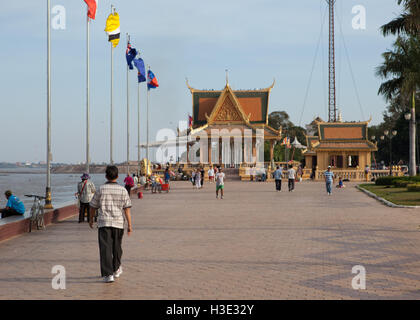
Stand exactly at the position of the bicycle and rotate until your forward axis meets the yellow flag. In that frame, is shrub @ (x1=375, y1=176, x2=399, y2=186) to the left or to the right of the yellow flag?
right

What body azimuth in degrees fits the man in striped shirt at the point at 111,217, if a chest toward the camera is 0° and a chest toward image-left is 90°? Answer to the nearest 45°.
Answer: approximately 180°

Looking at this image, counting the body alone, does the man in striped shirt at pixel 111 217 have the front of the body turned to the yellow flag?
yes

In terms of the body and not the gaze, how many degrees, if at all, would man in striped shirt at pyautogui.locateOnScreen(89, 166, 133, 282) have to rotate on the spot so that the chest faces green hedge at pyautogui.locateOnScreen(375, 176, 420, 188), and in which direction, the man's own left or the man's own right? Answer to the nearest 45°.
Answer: approximately 45° to the man's own right

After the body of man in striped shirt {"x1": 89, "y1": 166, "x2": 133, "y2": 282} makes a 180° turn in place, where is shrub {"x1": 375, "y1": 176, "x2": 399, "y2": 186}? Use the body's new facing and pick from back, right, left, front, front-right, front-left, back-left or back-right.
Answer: back-left

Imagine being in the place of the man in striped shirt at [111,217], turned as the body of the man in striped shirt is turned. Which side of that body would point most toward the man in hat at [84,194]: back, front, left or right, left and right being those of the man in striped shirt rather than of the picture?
front

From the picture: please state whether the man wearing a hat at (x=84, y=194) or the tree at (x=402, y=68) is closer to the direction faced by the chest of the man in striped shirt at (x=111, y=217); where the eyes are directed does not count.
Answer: the man wearing a hat

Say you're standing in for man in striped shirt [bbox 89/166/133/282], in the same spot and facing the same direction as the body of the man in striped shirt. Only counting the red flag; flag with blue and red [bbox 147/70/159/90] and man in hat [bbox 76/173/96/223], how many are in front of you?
3

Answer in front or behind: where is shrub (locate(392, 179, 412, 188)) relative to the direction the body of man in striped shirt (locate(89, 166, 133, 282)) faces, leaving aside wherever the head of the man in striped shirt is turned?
in front

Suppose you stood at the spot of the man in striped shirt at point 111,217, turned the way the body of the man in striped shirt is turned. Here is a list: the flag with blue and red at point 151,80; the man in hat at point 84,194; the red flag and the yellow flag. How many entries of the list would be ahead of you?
4

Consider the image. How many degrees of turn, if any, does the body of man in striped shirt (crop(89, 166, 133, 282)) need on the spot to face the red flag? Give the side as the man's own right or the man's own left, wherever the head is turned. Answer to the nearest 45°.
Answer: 0° — they already face it

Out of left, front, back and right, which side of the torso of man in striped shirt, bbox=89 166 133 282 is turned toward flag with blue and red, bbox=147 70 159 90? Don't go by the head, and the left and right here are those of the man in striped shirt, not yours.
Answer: front

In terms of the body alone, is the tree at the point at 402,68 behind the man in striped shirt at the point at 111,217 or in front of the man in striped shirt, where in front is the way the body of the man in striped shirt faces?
in front
